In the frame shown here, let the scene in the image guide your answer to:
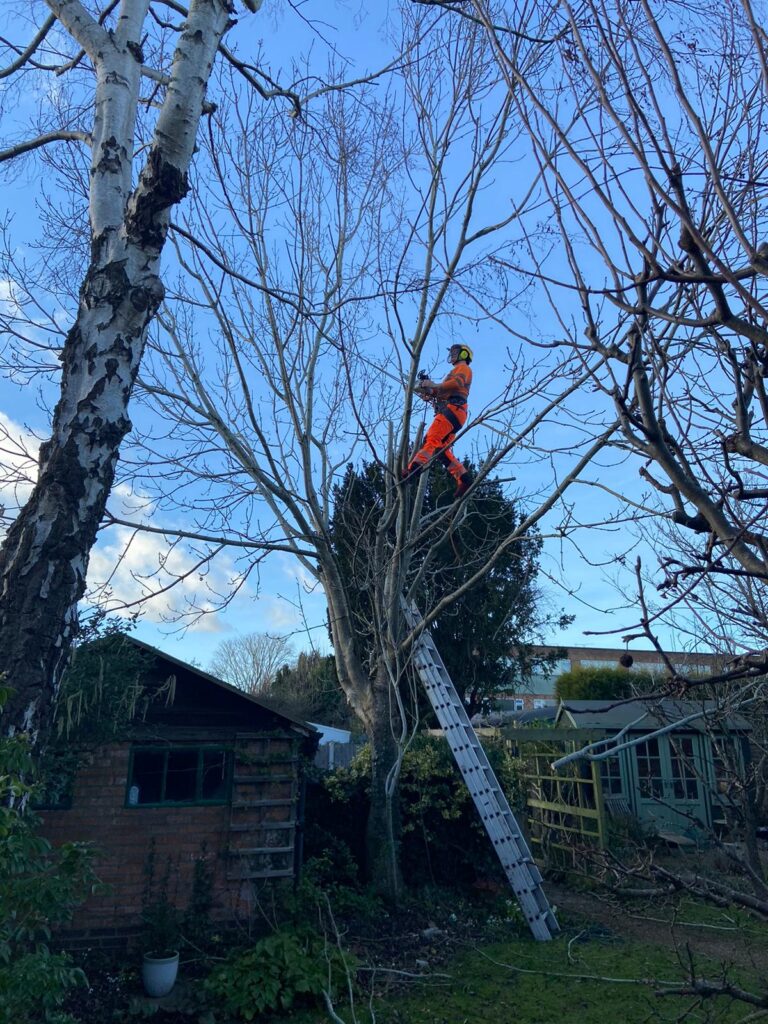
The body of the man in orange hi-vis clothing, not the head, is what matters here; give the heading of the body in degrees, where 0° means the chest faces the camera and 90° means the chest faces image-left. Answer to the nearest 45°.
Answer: approximately 90°

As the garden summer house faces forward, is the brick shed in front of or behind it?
in front

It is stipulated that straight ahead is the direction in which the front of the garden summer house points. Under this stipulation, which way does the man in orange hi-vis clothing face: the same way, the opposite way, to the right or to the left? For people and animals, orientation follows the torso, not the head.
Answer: to the right

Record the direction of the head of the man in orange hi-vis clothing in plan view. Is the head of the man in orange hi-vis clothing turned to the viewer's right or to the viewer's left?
to the viewer's left

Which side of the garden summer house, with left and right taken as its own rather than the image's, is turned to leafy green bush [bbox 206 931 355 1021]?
front

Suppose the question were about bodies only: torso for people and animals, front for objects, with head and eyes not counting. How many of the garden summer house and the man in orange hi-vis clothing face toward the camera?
1

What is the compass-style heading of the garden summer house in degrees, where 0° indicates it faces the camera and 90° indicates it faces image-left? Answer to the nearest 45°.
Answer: approximately 0°

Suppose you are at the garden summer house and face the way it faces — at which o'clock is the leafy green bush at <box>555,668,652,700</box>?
The leafy green bush is roughly at 6 o'clock from the garden summer house.

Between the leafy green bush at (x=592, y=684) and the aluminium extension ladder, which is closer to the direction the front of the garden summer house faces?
the aluminium extension ladder
